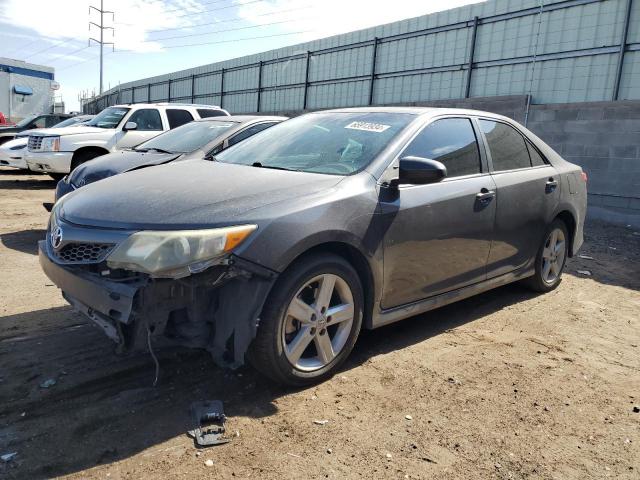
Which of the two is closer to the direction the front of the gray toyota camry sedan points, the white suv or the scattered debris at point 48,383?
the scattered debris

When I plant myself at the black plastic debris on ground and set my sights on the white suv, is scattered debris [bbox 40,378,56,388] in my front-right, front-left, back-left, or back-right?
front-left

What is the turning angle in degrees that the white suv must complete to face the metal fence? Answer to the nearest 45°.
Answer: approximately 135° to its left

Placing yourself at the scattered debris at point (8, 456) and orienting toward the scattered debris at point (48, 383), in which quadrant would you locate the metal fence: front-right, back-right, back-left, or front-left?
front-right

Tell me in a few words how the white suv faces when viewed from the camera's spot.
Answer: facing the viewer and to the left of the viewer

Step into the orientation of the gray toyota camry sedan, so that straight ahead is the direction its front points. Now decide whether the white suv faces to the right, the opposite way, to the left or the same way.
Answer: the same way

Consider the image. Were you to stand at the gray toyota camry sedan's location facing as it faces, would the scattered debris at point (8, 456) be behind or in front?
in front

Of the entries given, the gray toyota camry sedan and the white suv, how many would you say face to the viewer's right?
0

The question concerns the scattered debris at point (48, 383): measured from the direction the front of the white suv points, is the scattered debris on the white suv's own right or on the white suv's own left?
on the white suv's own left

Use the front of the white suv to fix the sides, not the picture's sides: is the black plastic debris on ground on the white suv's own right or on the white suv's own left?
on the white suv's own left

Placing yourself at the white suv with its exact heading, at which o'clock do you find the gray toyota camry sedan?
The gray toyota camry sedan is roughly at 10 o'clock from the white suv.

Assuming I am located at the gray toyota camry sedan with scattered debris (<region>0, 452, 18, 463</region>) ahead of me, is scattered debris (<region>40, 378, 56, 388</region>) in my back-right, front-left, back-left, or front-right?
front-right

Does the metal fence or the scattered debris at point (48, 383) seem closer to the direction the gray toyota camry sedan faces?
the scattered debris

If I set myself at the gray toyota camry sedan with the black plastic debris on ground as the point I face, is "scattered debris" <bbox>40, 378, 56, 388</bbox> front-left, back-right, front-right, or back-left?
front-right

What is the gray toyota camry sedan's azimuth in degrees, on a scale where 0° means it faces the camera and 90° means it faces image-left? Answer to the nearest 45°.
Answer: approximately 45°

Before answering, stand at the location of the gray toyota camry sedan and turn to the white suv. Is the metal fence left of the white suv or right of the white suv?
right
